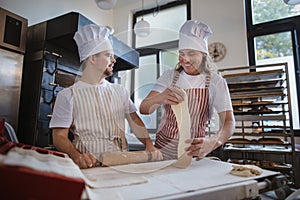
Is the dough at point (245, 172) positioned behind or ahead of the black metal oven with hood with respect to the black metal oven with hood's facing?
ahead

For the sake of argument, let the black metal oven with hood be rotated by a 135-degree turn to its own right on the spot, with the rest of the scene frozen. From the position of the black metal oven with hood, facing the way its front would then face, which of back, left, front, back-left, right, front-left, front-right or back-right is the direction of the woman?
back-left

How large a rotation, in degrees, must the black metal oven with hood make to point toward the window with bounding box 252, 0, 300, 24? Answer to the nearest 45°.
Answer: approximately 45° to its left

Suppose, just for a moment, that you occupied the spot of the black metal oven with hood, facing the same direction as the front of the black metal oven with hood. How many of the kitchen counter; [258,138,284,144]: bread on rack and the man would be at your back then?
0

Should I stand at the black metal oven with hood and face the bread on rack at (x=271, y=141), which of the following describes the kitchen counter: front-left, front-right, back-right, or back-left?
front-right

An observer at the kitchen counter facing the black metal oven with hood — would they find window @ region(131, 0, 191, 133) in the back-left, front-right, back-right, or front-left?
front-right

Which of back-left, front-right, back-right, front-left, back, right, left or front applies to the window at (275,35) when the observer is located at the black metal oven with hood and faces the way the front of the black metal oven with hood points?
front-left

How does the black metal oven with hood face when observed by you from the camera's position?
facing the viewer and to the right of the viewer

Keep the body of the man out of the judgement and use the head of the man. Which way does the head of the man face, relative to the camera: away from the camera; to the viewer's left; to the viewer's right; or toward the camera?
to the viewer's right

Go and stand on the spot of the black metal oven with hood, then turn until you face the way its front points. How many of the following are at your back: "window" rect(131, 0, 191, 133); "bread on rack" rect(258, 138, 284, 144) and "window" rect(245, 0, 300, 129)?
0

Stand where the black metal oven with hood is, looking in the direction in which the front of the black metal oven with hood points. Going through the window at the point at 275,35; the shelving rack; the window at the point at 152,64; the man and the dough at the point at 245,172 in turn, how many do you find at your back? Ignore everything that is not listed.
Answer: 0
